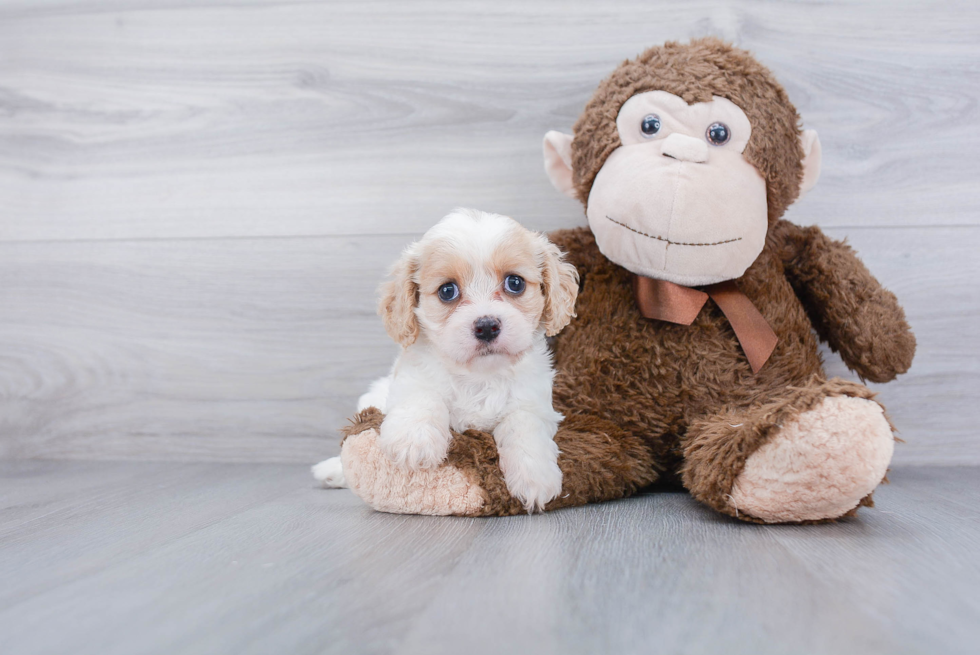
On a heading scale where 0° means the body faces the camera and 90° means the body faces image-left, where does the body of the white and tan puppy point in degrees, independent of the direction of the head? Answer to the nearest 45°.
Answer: approximately 0°

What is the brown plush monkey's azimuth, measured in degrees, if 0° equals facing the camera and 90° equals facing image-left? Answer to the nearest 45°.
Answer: approximately 0°
